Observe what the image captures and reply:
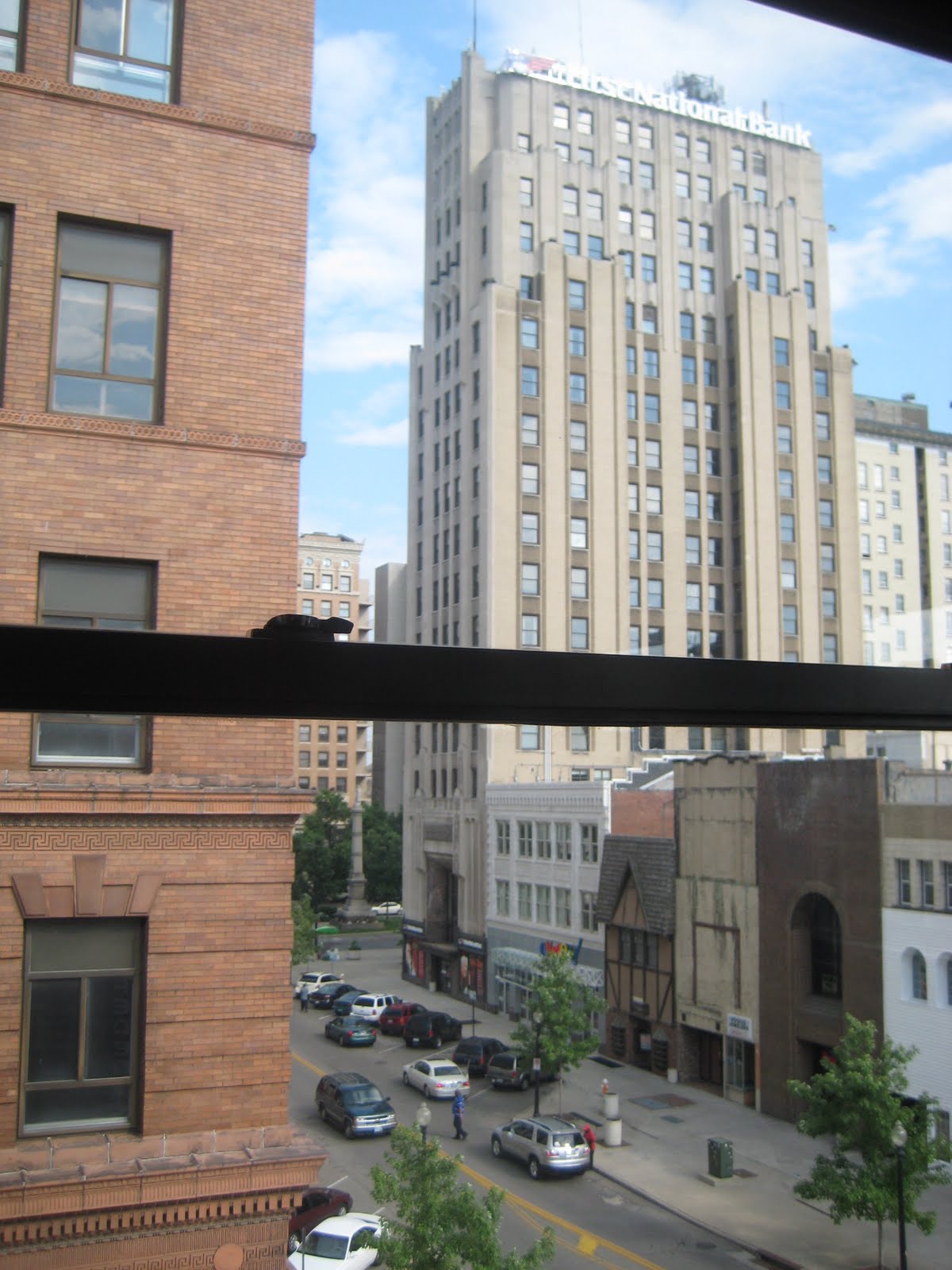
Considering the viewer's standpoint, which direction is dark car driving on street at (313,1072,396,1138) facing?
facing the viewer and to the right of the viewer

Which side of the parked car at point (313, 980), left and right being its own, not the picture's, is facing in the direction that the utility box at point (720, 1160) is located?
back

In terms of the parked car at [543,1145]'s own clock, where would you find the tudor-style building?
The tudor-style building is roughly at 2 o'clock from the parked car.

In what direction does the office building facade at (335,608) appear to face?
toward the camera

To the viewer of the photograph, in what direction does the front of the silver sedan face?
facing away from the viewer and to the left of the viewer

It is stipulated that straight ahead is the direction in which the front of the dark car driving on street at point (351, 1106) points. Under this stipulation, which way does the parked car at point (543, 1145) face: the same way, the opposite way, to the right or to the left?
the opposite way

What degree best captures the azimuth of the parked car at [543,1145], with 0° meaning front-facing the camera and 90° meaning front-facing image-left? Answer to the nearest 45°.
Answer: approximately 135°

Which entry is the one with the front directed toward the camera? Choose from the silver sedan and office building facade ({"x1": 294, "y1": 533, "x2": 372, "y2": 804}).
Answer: the office building facade

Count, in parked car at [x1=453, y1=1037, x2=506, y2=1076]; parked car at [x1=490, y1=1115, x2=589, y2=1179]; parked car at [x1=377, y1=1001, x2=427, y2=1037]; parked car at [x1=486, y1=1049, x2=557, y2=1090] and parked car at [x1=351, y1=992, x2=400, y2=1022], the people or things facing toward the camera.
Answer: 0

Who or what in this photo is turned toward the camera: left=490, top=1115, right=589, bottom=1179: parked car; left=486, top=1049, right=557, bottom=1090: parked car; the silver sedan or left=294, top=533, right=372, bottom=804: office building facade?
the office building facade

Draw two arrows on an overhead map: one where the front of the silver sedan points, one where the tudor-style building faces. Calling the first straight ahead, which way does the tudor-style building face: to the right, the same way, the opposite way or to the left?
to the left
